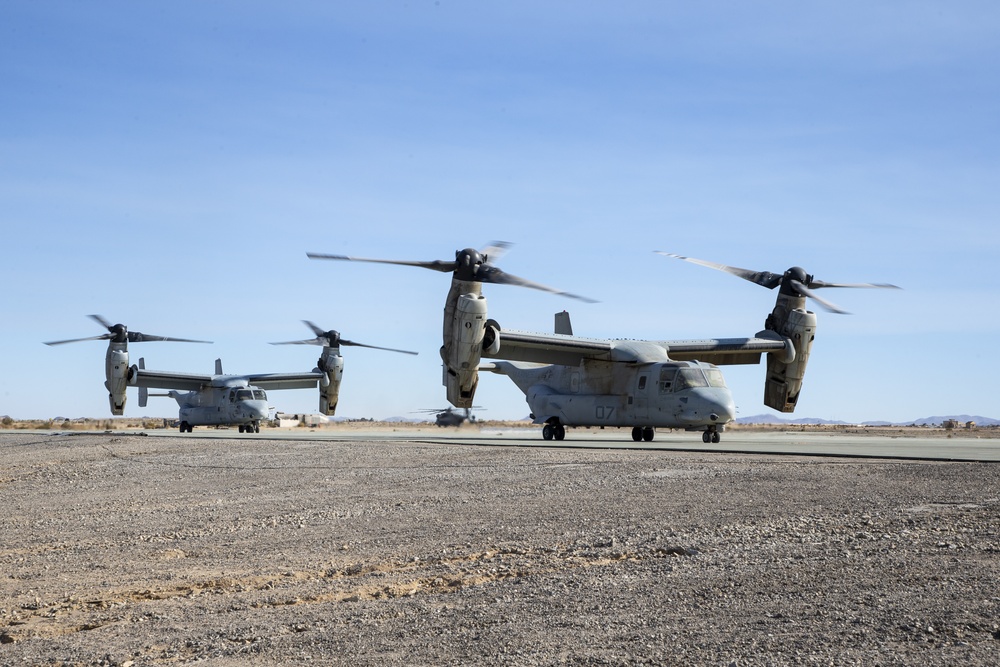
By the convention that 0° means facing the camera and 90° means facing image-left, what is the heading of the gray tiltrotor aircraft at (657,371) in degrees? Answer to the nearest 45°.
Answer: approximately 315°
